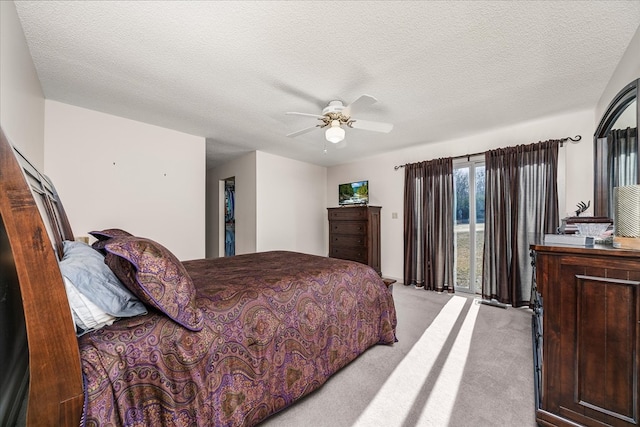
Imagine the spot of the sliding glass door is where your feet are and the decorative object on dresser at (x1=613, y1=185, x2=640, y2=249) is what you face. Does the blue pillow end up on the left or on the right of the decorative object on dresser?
right

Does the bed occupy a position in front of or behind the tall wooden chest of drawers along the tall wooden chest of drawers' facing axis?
in front

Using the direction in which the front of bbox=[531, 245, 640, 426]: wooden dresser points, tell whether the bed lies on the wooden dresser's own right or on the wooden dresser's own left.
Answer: on the wooden dresser's own left

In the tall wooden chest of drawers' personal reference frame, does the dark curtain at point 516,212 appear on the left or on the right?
on its left

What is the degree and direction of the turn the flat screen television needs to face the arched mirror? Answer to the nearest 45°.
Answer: approximately 90° to its left

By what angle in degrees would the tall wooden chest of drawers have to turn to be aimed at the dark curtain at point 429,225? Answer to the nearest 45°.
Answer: approximately 135° to its left

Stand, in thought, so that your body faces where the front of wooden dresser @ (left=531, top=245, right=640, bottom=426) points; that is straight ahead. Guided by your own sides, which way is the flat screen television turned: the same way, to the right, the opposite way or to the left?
to the left

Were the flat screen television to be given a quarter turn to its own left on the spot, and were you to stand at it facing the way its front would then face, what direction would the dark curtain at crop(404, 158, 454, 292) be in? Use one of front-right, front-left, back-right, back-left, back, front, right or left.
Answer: front

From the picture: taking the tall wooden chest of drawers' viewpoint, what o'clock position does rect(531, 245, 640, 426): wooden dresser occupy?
The wooden dresser is roughly at 10 o'clock from the tall wooden chest of drawers.

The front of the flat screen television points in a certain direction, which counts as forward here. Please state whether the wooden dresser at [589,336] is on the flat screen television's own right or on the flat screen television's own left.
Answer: on the flat screen television's own left

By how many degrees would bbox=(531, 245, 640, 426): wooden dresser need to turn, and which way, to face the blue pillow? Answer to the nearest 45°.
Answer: approximately 45° to its left

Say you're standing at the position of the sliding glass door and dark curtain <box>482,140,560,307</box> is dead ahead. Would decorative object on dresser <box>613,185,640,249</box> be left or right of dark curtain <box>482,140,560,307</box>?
right

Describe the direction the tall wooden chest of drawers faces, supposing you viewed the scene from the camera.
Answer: facing the viewer and to the left of the viewer

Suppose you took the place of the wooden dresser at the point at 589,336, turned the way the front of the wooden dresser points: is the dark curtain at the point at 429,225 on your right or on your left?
on your right

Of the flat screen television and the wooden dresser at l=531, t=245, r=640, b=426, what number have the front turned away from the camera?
0

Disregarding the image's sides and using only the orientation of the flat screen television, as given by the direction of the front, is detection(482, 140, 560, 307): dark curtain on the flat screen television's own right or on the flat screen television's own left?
on the flat screen television's own left

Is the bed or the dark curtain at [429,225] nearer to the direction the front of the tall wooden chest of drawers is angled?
the bed

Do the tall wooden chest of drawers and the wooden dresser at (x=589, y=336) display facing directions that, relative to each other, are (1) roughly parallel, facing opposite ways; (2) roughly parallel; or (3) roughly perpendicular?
roughly perpendicular

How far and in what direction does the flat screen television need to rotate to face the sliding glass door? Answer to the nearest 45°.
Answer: approximately 90° to its left

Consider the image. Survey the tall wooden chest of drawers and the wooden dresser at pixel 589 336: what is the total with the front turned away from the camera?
0

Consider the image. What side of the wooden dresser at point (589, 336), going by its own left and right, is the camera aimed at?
left
